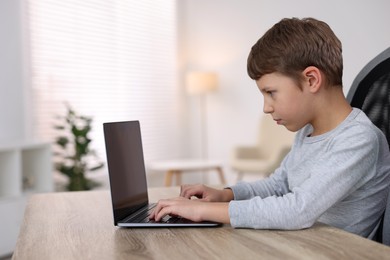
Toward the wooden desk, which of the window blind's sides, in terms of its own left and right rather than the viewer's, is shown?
front

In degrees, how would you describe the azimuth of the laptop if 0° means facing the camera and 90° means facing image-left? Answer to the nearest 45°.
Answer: approximately 270°

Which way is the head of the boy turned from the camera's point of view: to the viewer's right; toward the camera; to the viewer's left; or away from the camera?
to the viewer's left

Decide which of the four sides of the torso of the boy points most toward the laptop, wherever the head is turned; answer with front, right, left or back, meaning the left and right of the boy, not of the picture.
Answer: front

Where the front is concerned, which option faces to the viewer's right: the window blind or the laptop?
the laptop

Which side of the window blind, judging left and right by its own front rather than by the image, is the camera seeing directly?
front

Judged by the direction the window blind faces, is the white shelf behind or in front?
in front

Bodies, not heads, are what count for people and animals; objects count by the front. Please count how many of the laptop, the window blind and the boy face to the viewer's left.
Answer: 1

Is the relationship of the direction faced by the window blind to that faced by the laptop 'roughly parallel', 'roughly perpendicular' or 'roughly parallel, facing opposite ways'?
roughly perpendicular

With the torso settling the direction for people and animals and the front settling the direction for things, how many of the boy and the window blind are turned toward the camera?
1

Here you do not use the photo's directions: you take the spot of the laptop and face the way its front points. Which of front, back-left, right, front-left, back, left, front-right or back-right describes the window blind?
left

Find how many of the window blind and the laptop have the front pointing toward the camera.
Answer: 1

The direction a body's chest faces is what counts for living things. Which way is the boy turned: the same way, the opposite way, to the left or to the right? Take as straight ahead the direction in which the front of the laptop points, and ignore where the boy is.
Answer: the opposite way

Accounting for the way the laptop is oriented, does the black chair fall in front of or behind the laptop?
in front

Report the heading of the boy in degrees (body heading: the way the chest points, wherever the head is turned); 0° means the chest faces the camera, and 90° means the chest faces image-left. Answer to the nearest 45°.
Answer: approximately 90°
